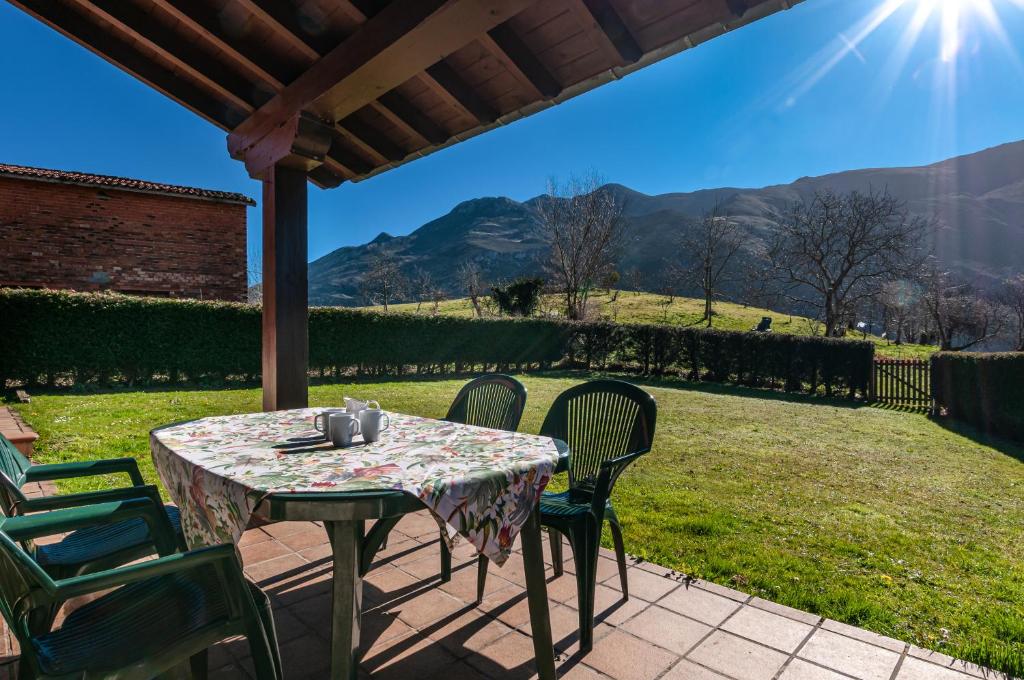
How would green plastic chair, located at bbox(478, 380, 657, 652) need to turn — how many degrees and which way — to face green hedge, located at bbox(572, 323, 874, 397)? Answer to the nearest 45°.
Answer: approximately 135° to its right

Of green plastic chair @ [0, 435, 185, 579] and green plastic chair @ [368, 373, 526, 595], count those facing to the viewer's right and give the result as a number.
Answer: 1

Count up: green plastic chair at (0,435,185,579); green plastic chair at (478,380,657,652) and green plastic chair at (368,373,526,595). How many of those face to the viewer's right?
1

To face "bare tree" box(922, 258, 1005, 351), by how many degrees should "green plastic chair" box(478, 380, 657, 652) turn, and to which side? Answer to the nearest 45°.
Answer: approximately 180°

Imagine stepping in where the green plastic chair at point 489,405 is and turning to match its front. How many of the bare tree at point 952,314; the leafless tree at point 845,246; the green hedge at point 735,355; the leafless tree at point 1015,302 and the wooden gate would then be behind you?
5

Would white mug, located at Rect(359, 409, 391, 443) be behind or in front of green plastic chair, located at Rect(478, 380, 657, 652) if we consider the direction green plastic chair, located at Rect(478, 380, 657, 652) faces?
in front

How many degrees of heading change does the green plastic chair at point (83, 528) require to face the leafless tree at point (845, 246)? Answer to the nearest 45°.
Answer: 0° — it already faces it

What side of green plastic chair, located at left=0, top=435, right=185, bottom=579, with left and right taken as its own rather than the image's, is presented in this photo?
right

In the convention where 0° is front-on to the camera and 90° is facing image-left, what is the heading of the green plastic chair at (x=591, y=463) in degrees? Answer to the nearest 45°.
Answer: approximately 45°

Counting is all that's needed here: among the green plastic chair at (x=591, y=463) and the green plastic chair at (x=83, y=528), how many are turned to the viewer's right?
1
